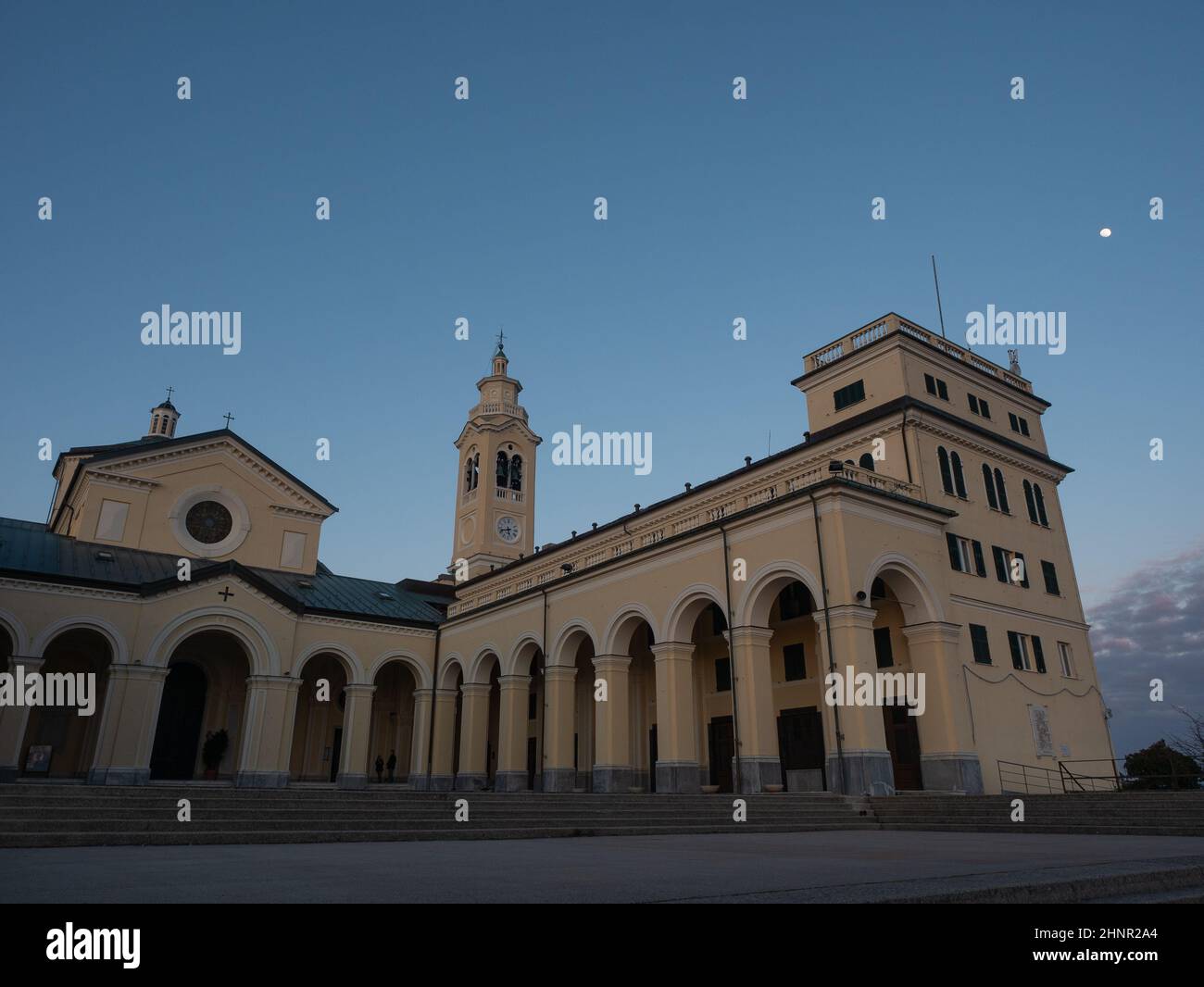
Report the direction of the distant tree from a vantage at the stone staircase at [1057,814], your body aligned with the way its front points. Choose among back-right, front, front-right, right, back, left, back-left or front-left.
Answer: back

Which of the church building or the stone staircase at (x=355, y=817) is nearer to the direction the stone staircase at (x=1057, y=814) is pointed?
the stone staircase

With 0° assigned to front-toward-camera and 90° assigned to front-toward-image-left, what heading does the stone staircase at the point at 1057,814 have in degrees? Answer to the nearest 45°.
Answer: approximately 0°

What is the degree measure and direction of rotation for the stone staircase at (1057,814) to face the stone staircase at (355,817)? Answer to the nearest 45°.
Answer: approximately 45° to its right

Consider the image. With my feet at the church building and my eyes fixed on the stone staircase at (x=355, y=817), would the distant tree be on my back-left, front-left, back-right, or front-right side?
back-left

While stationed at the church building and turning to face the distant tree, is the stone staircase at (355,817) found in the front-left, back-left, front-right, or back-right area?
back-right

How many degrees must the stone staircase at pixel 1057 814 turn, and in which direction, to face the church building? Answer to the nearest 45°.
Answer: approximately 135° to its right
